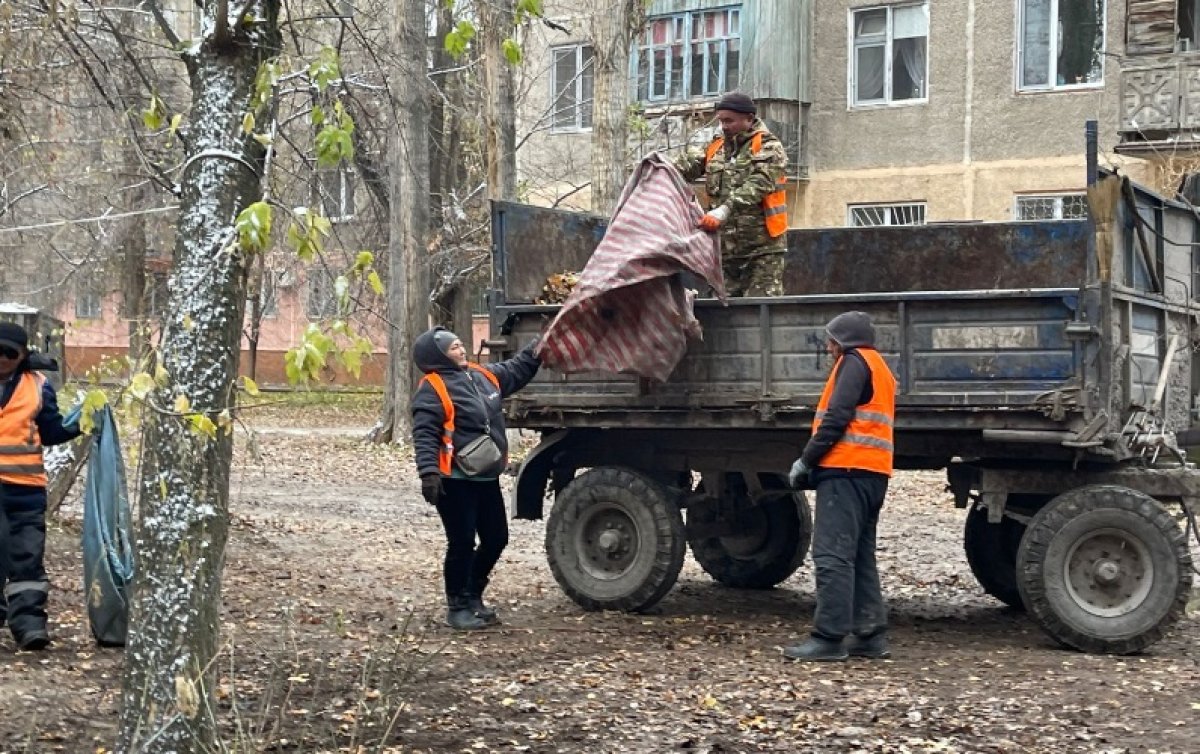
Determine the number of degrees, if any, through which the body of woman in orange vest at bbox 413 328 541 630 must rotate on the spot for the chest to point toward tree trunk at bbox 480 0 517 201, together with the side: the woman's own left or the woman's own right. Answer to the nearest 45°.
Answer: approximately 135° to the woman's own left

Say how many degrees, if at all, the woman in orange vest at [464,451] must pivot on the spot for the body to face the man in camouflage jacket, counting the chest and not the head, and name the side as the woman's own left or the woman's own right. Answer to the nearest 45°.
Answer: approximately 45° to the woman's own left

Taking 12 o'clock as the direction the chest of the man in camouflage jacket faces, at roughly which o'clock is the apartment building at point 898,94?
The apartment building is roughly at 5 o'clock from the man in camouflage jacket.

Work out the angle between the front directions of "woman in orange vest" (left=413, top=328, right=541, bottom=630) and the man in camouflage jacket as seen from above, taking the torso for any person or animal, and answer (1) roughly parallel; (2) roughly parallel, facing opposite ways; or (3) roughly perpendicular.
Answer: roughly perpendicular

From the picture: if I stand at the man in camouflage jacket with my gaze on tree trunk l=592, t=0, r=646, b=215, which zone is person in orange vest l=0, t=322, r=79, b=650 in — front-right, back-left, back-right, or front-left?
back-left

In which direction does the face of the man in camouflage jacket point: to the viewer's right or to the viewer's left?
to the viewer's left

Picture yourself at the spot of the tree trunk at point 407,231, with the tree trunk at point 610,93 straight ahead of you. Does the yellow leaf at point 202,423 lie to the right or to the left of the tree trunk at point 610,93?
right

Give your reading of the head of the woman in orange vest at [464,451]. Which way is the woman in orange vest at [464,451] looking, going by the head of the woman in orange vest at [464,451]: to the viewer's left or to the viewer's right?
to the viewer's right

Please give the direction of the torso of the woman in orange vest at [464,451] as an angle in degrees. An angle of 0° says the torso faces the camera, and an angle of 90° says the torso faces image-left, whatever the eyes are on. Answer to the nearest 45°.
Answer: approximately 315°

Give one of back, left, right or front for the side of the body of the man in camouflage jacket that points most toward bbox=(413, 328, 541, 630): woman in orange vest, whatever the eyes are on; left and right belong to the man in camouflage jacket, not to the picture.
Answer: front
